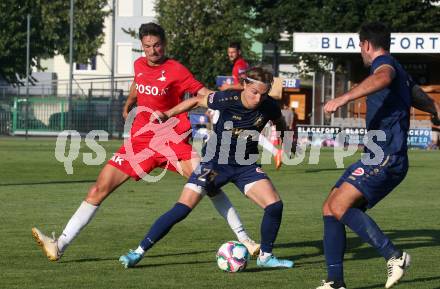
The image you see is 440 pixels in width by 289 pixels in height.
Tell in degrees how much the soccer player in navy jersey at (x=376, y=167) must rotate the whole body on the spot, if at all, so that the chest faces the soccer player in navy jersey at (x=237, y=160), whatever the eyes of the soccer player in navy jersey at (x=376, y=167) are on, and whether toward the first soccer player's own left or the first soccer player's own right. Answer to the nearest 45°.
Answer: approximately 45° to the first soccer player's own right

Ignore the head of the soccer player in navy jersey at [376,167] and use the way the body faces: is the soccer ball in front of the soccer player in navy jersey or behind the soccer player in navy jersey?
in front

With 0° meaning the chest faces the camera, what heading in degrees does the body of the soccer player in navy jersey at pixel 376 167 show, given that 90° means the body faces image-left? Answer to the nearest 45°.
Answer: approximately 90°

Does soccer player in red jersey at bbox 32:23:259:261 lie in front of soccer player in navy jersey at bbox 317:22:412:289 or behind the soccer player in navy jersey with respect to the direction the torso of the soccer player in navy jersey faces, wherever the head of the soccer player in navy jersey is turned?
in front
